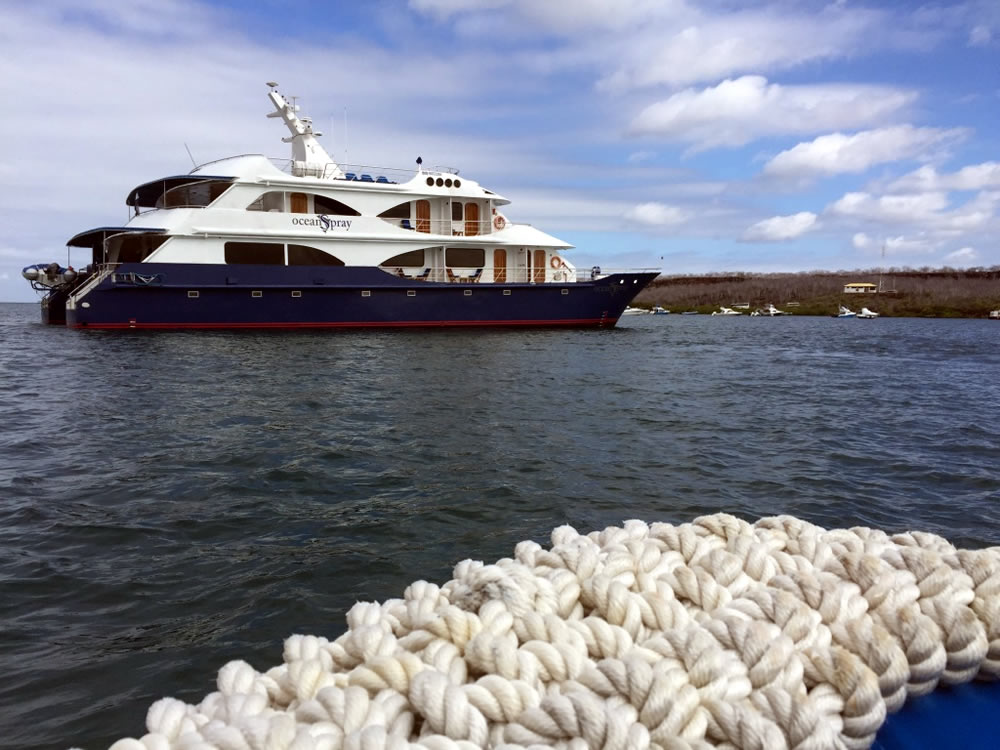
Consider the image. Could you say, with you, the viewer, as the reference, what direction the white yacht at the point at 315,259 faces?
facing to the right of the viewer

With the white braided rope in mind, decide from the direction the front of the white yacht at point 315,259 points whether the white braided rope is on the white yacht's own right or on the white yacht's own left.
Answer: on the white yacht's own right
